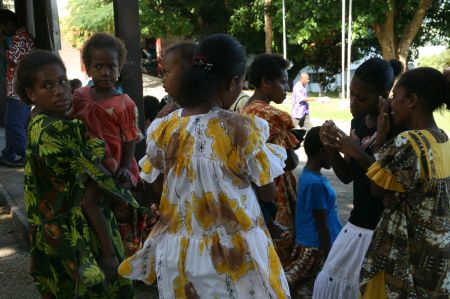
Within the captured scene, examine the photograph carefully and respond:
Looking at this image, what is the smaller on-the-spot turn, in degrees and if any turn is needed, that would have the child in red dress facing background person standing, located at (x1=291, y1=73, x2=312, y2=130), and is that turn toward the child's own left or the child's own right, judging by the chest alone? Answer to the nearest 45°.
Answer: approximately 135° to the child's own left

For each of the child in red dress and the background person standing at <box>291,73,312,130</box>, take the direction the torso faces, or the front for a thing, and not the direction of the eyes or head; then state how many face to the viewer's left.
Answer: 0

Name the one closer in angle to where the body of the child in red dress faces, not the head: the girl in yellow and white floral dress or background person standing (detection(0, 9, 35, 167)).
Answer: the girl in yellow and white floral dress

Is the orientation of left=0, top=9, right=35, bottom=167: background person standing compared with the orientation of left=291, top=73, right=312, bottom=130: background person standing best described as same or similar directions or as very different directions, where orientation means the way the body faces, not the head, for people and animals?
very different directions

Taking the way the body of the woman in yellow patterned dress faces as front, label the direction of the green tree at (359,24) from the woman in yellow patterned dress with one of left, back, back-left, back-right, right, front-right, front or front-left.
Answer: front-right

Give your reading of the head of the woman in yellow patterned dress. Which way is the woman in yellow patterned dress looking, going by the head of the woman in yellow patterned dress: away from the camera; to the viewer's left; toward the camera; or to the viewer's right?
to the viewer's left

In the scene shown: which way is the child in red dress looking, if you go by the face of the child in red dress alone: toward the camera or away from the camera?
toward the camera

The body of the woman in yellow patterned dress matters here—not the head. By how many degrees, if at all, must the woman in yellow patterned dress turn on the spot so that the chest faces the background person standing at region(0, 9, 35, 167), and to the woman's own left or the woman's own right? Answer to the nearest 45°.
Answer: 0° — they already face them

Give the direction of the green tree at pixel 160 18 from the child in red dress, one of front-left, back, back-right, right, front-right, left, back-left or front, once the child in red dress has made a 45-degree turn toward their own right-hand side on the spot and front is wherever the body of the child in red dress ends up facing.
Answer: back-right

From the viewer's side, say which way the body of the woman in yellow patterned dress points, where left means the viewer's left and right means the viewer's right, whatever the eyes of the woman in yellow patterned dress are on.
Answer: facing away from the viewer and to the left of the viewer

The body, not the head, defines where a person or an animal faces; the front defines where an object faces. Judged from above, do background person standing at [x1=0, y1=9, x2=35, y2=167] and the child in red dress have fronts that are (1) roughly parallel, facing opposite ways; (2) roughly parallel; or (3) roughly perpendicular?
roughly perpendicular

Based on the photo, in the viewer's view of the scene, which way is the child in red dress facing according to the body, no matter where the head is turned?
toward the camera

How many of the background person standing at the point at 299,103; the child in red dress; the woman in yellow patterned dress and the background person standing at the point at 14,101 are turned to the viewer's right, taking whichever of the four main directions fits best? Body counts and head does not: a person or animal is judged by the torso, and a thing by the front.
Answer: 1
